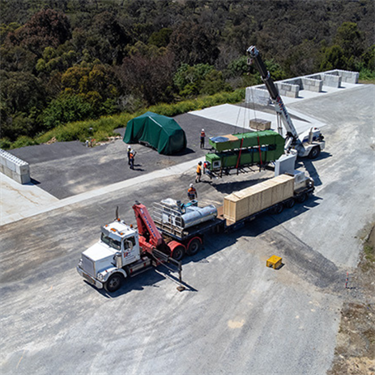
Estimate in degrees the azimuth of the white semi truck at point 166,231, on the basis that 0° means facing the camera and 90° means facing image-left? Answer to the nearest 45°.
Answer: approximately 45°

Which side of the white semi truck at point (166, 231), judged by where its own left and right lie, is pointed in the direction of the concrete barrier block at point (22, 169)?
right

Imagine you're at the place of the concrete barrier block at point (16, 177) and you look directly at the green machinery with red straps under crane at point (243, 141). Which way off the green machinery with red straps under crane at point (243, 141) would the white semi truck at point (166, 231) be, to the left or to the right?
right

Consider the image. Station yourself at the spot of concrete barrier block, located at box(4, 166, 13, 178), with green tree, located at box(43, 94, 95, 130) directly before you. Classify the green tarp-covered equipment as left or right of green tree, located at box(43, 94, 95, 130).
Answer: right

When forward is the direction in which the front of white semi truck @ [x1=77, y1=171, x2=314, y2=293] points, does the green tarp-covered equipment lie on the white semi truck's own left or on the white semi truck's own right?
on the white semi truck's own right

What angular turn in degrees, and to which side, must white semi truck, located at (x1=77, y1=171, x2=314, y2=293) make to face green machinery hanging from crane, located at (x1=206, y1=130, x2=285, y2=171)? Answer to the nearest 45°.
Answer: approximately 180°

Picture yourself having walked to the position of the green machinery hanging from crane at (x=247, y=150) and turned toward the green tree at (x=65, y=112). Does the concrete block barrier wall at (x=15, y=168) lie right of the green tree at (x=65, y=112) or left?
left

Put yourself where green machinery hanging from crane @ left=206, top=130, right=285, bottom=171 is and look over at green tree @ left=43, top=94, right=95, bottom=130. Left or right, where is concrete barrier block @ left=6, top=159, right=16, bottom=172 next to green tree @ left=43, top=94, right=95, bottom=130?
left

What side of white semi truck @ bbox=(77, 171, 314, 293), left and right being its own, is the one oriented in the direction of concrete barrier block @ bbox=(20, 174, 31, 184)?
right

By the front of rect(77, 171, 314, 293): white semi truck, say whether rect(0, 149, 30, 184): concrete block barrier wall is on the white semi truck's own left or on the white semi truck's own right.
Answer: on the white semi truck's own right
